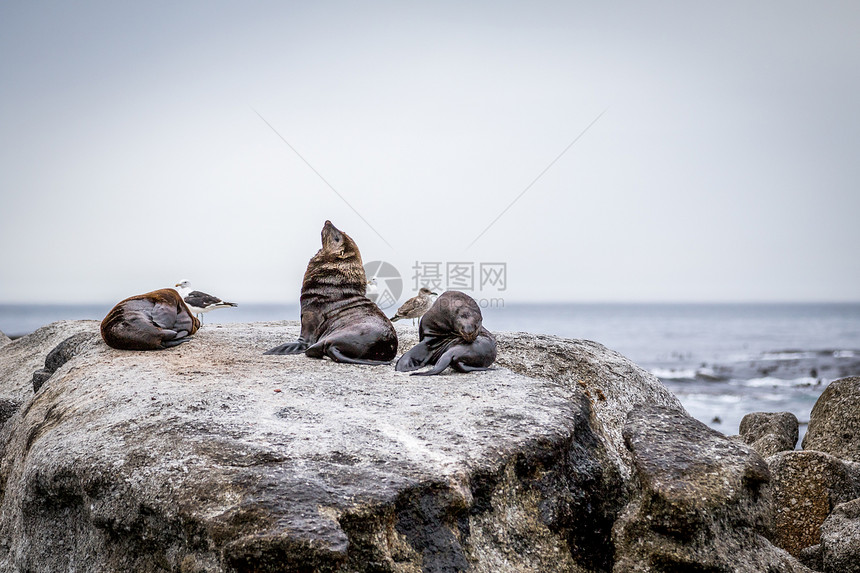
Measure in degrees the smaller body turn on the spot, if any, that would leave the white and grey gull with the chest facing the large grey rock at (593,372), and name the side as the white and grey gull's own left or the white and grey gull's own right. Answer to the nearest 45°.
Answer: approximately 135° to the white and grey gull's own left

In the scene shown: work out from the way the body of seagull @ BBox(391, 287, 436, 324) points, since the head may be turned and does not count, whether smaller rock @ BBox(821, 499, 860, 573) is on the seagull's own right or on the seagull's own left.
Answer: on the seagull's own right

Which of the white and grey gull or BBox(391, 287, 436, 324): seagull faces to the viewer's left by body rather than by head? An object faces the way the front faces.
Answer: the white and grey gull

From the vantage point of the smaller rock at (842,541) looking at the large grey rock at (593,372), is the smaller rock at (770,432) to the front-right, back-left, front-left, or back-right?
front-right

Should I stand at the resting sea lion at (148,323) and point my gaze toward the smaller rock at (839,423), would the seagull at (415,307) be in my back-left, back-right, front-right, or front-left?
front-left

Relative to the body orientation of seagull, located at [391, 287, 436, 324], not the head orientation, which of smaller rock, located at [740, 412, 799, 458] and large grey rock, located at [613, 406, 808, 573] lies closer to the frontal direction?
the smaller rock

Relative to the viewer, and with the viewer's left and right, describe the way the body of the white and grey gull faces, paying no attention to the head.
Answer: facing to the left of the viewer

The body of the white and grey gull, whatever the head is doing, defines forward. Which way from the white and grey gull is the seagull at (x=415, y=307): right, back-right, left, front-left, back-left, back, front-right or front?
back

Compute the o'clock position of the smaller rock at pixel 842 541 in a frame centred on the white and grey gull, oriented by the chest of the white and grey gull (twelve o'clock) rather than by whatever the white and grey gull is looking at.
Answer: The smaller rock is roughly at 8 o'clock from the white and grey gull.

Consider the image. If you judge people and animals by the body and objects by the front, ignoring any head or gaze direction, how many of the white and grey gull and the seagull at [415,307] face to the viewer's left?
1

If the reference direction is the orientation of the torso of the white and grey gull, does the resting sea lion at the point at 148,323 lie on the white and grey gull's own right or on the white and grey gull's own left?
on the white and grey gull's own left

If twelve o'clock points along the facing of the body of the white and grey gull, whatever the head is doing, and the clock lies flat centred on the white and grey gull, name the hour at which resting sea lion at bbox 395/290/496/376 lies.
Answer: The resting sea lion is roughly at 8 o'clock from the white and grey gull.

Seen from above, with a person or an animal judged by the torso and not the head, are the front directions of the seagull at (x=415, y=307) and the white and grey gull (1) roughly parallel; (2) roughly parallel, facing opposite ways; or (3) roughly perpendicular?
roughly parallel, facing opposite ways

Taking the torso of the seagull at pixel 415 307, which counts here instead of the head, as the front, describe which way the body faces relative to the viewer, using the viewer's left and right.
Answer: facing to the right of the viewer
